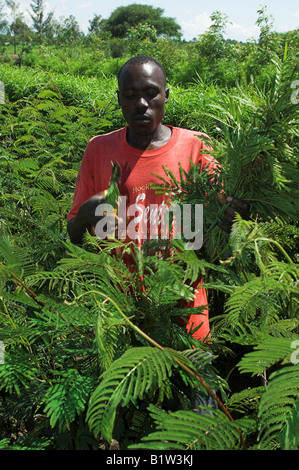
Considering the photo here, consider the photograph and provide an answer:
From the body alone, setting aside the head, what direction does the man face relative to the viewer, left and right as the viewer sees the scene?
facing the viewer
